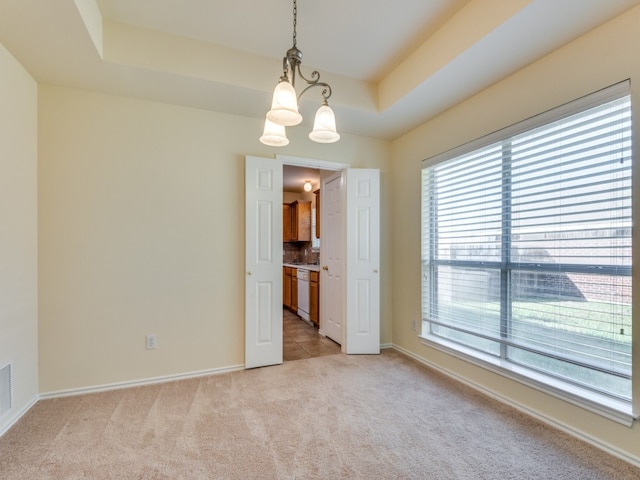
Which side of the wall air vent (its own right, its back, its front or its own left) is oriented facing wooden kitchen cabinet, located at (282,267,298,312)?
left

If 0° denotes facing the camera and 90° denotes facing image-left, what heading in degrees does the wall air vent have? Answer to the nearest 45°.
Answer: approximately 315°

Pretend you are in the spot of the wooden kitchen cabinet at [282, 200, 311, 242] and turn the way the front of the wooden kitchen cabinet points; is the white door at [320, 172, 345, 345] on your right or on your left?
on your left

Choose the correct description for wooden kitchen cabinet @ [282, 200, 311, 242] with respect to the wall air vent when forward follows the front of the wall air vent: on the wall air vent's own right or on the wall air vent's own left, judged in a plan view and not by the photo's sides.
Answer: on the wall air vent's own left

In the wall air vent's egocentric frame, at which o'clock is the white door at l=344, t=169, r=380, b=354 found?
The white door is roughly at 11 o'clock from the wall air vent.

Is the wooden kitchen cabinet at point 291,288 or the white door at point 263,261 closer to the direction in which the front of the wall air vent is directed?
the white door

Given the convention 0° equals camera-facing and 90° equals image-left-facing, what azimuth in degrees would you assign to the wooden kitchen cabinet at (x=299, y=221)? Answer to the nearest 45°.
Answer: approximately 45°

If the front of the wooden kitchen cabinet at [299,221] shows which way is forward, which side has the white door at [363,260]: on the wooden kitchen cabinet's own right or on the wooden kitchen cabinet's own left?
on the wooden kitchen cabinet's own left

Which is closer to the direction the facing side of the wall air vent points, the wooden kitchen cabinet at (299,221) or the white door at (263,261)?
the white door

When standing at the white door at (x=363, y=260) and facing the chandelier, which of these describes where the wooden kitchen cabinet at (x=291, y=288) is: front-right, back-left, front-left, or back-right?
back-right
